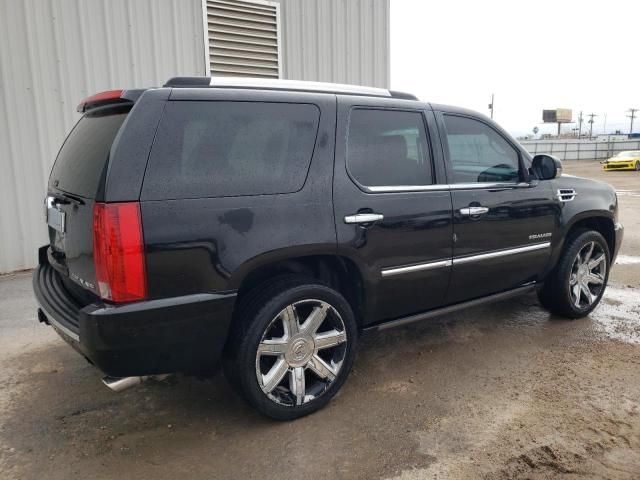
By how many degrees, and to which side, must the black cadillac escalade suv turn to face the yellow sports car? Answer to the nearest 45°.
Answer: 0° — it already faces it

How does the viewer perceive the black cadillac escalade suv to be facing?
facing away from the viewer and to the right of the viewer

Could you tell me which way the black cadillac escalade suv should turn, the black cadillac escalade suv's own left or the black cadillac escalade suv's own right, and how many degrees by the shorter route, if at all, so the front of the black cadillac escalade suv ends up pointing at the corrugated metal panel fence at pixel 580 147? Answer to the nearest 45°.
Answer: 0° — it already faces it
